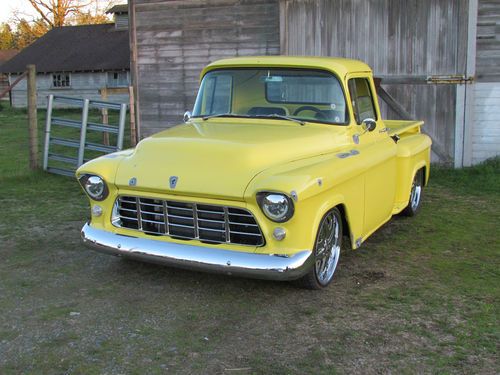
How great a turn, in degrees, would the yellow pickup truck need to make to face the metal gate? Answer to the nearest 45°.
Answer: approximately 90° to its right

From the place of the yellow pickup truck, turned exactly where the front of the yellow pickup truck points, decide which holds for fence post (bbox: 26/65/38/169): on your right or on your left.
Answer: on your right

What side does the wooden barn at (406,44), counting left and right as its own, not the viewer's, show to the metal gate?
right

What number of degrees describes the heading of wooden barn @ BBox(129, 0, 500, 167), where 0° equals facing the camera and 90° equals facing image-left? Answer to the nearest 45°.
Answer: approximately 0°

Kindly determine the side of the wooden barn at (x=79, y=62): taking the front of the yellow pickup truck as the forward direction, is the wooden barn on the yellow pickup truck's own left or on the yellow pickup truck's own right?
on the yellow pickup truck's own right
